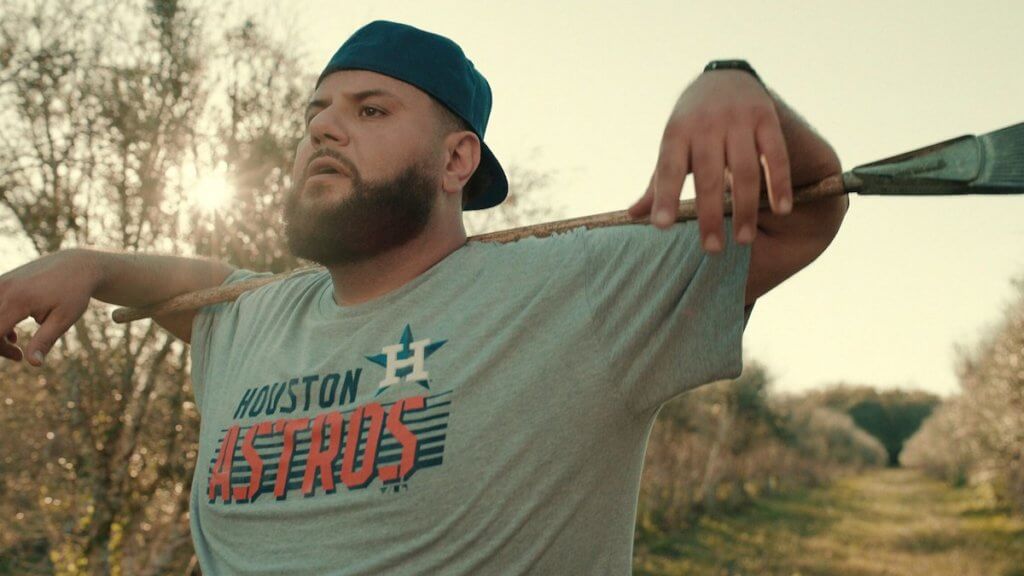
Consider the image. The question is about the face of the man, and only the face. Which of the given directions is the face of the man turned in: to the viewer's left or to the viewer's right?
to the viewer's left

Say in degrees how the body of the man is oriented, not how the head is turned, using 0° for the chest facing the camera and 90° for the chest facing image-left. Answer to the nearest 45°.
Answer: approximately 45°
